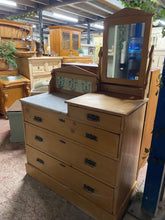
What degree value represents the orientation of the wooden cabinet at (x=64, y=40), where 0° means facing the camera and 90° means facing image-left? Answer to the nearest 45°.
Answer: approximately 315°

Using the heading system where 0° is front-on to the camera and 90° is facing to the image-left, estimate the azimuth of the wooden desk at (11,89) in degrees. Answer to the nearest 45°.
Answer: approximately 315°

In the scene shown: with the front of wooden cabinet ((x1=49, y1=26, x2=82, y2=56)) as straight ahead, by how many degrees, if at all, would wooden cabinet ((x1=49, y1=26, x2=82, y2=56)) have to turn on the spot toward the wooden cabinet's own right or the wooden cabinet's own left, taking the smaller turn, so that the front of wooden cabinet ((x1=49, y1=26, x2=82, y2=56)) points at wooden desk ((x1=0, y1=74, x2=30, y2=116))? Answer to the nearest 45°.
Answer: approximately 90° to the wooden cabinet's own right

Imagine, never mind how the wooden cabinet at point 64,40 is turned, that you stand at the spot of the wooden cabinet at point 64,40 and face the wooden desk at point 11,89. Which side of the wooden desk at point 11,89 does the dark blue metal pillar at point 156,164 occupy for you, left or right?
left
